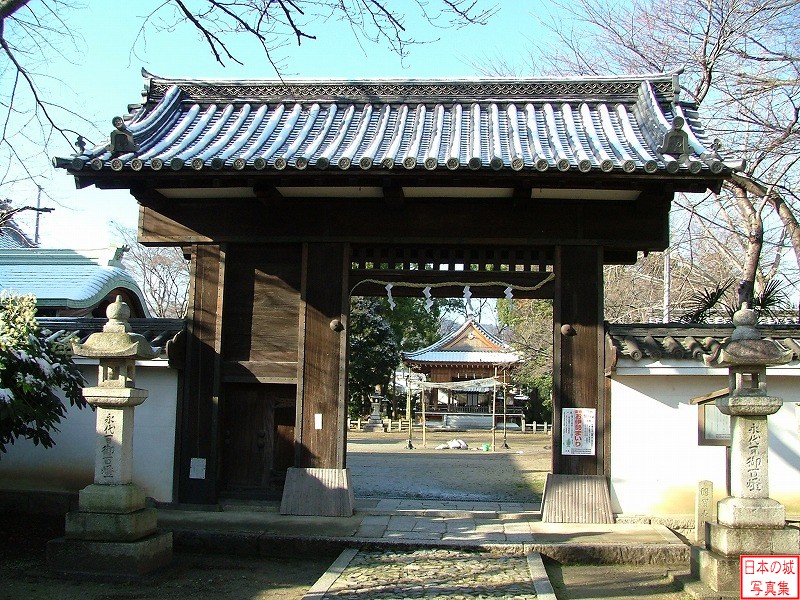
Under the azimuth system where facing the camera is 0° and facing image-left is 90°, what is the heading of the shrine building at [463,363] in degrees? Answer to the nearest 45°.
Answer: approximately 0°

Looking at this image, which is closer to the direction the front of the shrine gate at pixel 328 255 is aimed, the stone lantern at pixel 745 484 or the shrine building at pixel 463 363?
the stone lantern

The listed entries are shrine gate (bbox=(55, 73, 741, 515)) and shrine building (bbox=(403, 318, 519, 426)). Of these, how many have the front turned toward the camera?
2

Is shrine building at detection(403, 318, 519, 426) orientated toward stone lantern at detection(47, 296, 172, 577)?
yes

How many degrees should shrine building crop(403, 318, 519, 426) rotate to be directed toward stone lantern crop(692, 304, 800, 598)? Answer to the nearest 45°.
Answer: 0° — it already faces it

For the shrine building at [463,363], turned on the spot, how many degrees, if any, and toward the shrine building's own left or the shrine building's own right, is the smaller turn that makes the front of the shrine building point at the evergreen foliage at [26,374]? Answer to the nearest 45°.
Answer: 0° — it already faces it

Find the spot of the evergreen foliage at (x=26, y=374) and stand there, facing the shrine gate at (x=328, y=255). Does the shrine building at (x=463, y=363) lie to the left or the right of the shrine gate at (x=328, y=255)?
left

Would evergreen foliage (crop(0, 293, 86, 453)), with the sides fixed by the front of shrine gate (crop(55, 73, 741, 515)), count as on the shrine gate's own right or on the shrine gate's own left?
on the shrine gate's own right

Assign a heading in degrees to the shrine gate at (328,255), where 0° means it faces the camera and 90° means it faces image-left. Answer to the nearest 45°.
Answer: approximately 0°

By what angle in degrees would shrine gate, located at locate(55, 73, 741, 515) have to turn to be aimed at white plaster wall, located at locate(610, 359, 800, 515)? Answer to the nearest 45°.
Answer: approximately 90° to its left
